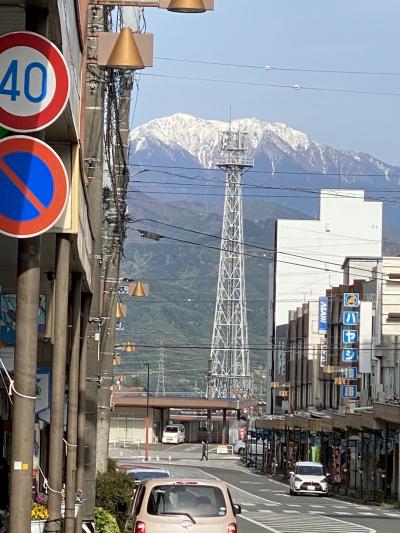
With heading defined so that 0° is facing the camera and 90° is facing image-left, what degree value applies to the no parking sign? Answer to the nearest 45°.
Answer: approximately 0°

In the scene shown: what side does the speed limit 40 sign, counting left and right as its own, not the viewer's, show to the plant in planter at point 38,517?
back

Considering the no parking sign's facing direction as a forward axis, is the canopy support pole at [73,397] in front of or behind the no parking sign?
behind

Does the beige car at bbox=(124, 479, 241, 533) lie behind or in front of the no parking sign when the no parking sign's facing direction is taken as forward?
behind

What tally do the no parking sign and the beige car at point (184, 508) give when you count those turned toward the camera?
1

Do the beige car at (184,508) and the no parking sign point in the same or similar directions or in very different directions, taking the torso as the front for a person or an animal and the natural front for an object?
very different directions

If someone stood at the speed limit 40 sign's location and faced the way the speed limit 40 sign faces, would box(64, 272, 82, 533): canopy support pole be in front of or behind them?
behind

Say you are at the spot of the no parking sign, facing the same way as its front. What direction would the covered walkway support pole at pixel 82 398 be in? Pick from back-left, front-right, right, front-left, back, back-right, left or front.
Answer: back

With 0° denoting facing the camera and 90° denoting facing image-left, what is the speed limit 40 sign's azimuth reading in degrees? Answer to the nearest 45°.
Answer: approximately 0°

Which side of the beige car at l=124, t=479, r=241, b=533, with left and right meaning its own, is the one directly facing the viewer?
back

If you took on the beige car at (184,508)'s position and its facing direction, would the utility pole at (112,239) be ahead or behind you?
ahead

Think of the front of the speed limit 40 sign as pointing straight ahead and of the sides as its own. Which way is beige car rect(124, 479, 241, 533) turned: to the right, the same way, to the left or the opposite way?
the opposite way
